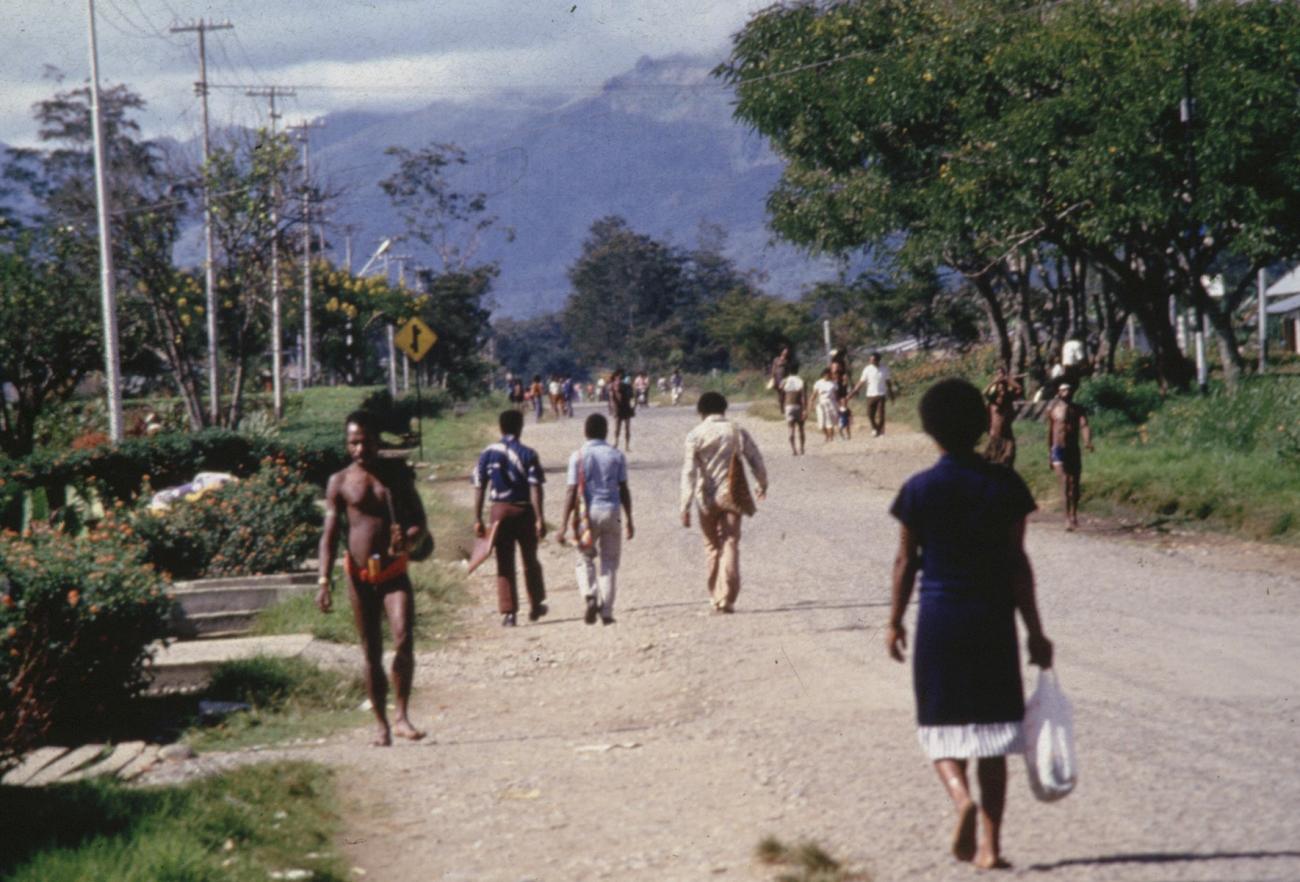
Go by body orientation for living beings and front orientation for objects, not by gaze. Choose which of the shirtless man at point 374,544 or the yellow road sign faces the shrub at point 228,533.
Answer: the yellow road sign

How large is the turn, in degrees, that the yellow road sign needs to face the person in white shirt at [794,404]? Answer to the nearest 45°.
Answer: approximately 90° to its left

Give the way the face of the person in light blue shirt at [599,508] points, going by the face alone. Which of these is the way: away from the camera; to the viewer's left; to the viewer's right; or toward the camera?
away from the camera

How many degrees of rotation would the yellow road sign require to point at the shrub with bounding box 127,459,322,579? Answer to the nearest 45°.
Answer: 0° — it already faces it

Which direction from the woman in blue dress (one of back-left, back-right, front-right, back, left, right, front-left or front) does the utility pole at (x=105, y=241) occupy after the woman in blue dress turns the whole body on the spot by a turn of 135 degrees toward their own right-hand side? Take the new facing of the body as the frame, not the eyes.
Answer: back

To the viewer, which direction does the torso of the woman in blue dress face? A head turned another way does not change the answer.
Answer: away from the camera

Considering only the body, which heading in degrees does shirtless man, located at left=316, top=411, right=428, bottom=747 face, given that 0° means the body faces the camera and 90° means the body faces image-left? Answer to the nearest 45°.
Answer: approximately 0°

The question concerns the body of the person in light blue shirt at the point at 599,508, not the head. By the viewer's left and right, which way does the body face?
facing away from the viewer

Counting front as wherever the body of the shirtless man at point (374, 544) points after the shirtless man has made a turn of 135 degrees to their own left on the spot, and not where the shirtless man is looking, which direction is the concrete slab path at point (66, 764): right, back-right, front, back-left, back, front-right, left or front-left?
back-left

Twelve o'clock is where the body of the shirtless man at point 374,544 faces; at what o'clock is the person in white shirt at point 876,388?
The person in white shirt is roughly at 7 o'clock from the shirtless man.

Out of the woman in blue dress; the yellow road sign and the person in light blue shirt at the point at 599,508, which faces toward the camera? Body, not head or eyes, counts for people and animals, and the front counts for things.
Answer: the yellow road sign

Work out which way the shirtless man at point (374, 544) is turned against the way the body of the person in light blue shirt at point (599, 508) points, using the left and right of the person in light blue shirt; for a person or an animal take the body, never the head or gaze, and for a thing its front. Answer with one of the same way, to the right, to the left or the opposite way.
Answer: the opposite way

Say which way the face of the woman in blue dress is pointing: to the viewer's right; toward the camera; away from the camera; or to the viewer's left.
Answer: away from the camera

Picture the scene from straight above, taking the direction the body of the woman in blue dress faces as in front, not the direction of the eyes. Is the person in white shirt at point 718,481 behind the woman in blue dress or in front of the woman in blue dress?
in front
